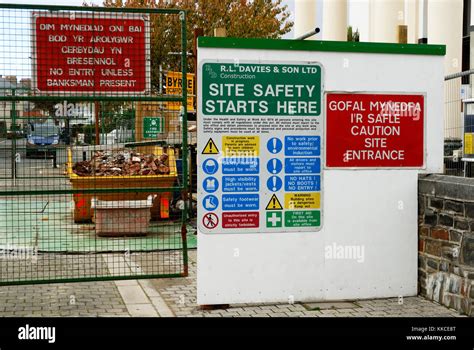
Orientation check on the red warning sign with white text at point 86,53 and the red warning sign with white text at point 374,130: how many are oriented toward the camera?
2

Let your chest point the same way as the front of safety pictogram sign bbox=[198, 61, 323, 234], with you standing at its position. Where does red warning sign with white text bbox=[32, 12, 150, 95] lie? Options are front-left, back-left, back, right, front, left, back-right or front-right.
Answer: right

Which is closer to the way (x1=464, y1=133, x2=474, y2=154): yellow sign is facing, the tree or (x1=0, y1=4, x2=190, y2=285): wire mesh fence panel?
the wire mesh fence panel

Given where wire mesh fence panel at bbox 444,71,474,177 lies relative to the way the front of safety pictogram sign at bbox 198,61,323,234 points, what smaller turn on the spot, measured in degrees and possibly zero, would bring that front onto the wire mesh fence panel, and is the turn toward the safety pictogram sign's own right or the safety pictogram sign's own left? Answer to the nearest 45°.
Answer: approximately 135° to the safety pictogram sign's own left

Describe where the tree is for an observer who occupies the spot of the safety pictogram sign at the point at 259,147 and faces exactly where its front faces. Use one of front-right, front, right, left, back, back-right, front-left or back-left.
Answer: back

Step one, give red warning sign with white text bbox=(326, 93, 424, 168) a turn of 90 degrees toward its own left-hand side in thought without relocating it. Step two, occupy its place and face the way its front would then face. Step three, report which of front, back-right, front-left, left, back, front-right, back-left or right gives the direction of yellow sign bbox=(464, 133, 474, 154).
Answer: front-left

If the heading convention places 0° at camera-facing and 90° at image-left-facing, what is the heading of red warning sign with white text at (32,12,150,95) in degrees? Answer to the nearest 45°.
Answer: approximately 0°

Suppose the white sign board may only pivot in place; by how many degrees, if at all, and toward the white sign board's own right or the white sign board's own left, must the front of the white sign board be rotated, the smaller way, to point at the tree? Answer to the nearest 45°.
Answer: approximately 180°

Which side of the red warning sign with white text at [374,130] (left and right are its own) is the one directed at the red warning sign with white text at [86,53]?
right

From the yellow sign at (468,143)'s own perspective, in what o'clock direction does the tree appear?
The tree is roughly at 5 o'clock from the yellow sign.
